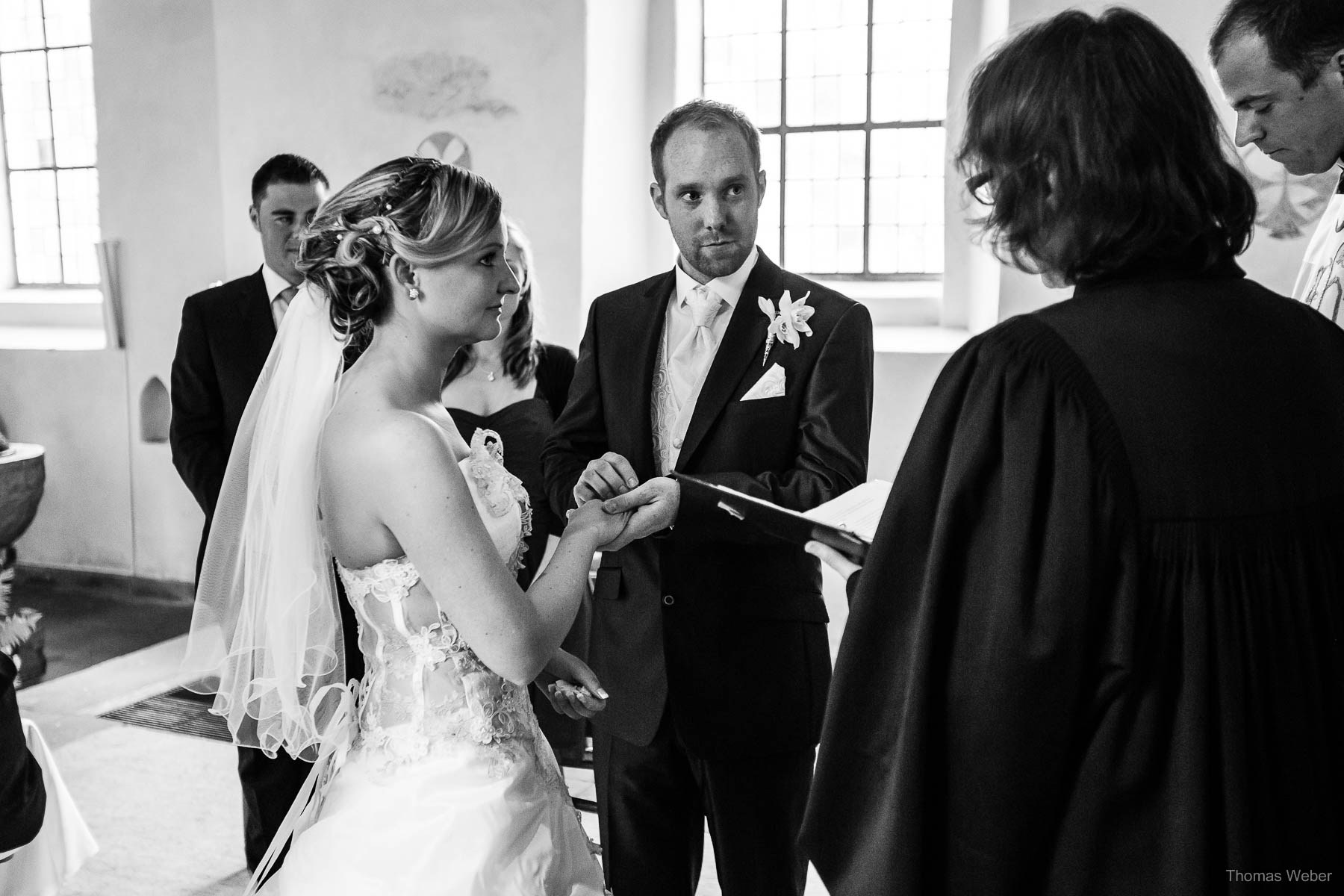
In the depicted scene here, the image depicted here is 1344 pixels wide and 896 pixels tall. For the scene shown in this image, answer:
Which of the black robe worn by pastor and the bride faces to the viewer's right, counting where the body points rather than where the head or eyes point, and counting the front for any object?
the bride

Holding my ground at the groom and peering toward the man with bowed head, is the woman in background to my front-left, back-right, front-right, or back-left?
back-left

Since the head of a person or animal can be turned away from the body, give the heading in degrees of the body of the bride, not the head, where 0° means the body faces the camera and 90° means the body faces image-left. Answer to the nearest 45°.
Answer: approximately 270°

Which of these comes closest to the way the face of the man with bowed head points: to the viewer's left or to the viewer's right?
to the viewer's left

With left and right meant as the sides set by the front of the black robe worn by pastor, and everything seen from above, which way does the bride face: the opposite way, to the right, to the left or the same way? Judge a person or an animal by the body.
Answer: to the right

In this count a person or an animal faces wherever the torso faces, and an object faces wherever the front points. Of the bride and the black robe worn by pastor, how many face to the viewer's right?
1

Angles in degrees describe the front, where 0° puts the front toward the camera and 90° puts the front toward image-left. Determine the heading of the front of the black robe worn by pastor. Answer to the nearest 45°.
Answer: approximately 135°

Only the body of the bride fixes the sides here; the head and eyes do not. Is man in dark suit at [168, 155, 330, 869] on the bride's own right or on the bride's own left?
on the bride's own left

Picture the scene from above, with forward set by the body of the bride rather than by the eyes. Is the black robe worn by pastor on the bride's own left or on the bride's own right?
on the bride's own right

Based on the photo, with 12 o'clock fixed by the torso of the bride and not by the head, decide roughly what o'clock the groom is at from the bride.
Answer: The groom is roughly at 11 o'clock from the bride.
